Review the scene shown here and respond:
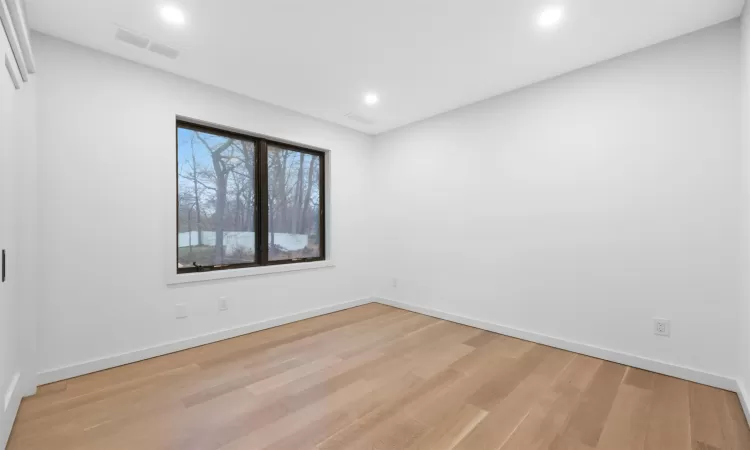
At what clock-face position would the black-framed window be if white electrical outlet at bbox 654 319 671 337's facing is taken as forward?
The black-framed window is roughly at 2 o'clock from the white electrical outlet.

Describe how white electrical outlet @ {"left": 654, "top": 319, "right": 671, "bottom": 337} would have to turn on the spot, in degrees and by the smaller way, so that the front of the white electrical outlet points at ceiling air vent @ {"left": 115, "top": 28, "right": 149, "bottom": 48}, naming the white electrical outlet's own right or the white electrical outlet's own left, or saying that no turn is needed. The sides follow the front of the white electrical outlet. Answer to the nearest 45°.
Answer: approximately 45° to the white electrical outlet's own right

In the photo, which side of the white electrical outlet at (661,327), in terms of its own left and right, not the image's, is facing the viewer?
front

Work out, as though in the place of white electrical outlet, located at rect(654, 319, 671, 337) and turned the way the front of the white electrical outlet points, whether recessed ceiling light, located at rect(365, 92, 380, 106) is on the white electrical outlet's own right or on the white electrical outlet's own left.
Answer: on the white electrical outlet's own right
